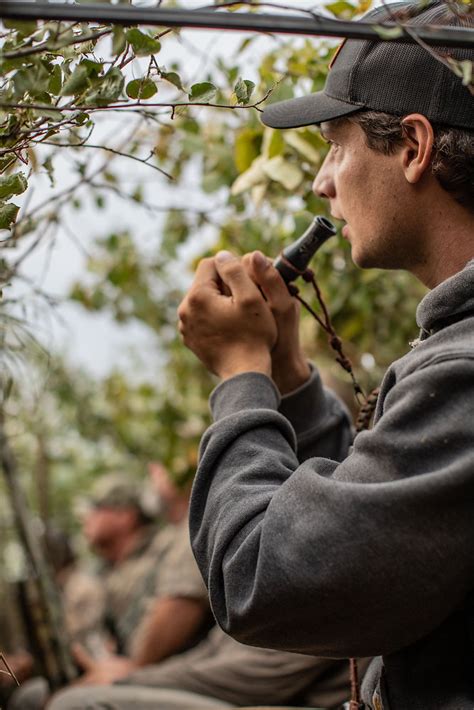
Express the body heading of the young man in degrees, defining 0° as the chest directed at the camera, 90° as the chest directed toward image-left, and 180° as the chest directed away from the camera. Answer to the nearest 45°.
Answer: approximately 90°

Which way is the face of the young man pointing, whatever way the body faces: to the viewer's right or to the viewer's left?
to the viewer's left
